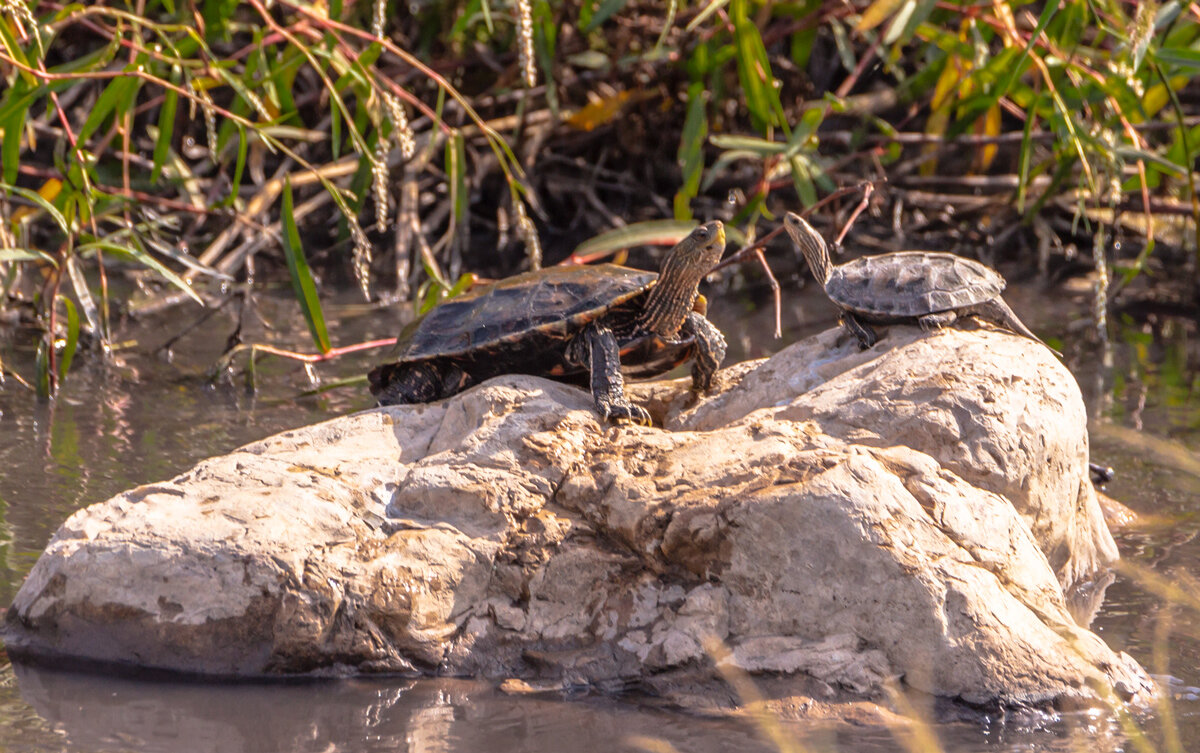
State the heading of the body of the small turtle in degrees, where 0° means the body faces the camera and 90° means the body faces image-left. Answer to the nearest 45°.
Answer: approximately 90°

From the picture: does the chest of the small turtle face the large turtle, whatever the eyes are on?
yes
